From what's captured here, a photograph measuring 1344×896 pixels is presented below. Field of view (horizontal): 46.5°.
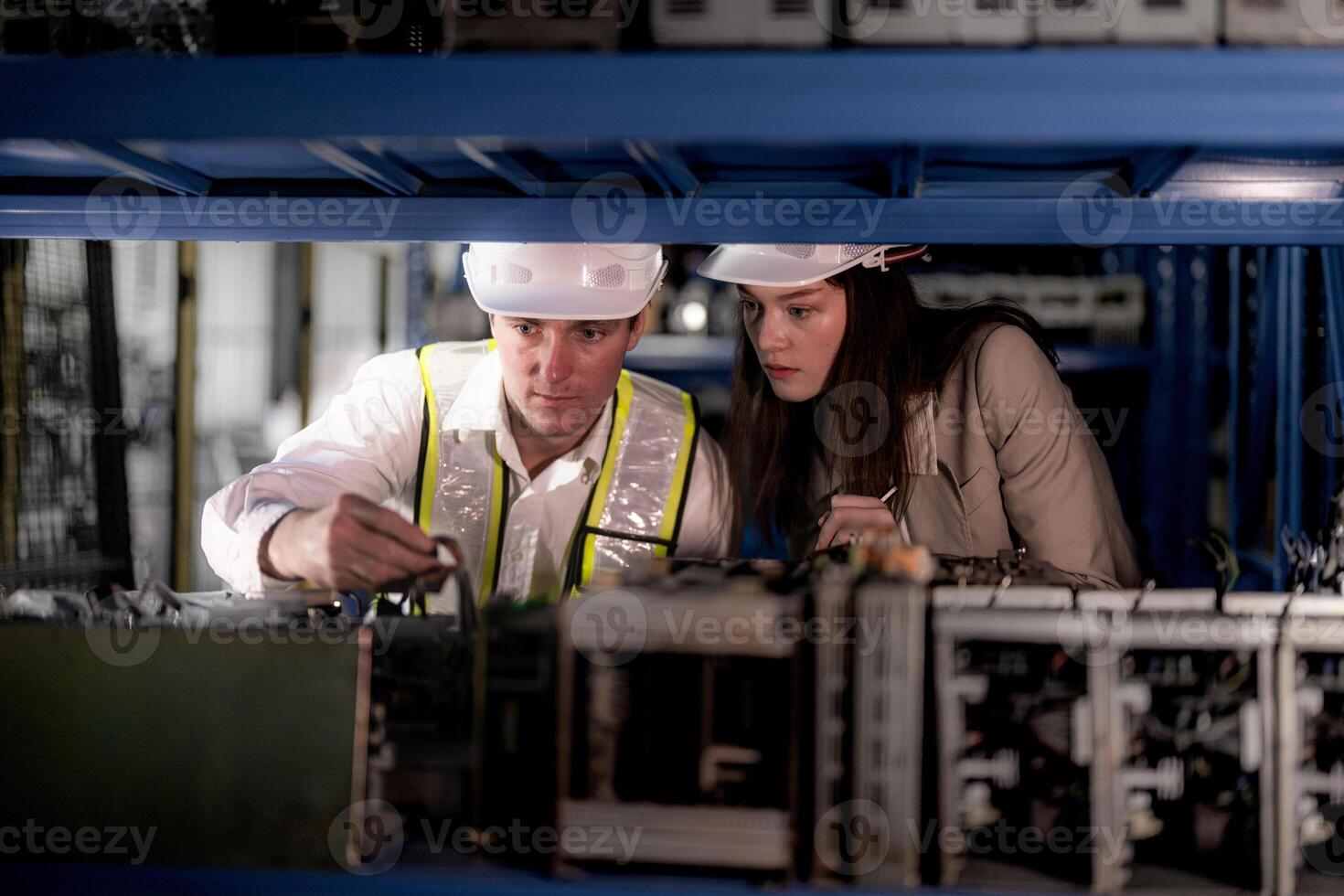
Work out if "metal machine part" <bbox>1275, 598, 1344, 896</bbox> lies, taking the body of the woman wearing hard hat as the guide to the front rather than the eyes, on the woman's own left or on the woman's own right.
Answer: on the woman's own left

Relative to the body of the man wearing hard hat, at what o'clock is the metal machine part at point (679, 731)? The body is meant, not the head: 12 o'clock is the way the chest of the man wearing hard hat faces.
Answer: The metal machine part is roughly at 12 o'clock from the man wearing hard hat.

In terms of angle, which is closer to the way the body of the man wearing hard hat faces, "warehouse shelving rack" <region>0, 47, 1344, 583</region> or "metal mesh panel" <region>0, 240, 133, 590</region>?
the warehouse shelving rack

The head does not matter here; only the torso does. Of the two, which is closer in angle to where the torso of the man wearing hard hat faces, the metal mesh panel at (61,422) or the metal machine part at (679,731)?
the metal machine part

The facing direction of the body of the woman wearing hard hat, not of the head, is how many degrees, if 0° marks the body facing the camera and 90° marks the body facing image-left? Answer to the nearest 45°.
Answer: approximately 45°

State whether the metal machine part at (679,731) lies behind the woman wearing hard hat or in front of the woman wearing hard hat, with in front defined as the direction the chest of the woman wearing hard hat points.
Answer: in front

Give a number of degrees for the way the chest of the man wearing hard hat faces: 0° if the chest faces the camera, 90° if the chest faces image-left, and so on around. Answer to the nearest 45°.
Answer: approximately 0°

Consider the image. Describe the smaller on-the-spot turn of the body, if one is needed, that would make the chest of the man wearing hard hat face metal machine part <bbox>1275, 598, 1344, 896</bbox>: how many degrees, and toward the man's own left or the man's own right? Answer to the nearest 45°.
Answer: approximately 45° to the man's own left
